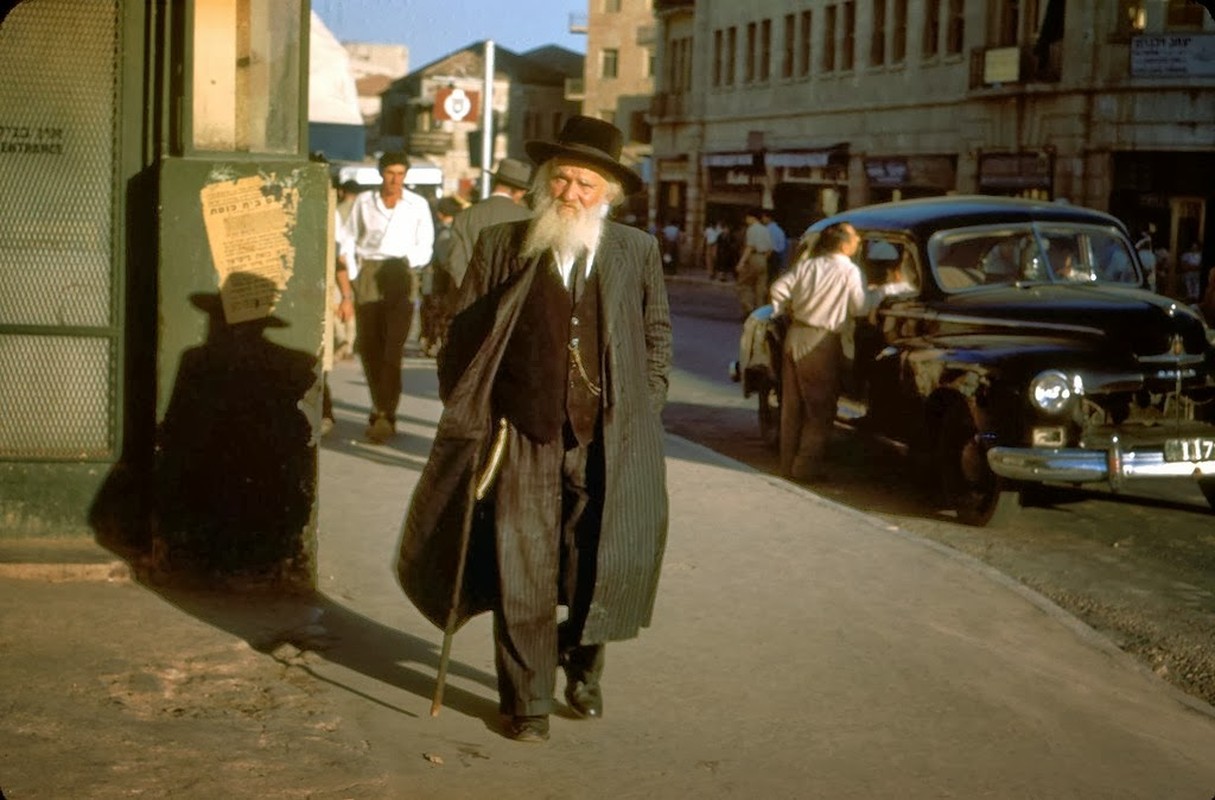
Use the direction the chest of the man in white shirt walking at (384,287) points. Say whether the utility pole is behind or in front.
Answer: behind

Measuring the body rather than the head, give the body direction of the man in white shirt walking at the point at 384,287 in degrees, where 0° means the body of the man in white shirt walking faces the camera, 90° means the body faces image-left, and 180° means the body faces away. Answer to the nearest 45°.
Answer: approximately 0°

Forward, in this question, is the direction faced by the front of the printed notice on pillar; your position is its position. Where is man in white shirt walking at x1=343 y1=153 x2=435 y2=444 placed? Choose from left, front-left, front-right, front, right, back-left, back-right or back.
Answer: back

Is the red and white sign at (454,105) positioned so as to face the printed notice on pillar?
yes

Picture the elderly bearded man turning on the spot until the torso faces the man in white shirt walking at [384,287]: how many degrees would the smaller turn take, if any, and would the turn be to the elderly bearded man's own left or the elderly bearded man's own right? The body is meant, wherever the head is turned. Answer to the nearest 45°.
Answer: approximately 180°

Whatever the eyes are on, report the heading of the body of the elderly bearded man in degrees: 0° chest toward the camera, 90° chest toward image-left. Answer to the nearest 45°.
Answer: approximately 0°

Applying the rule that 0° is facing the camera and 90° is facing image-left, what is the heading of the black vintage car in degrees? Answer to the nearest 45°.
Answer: approximately 315°

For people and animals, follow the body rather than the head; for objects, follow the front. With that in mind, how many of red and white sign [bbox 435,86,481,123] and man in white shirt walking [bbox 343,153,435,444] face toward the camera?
2

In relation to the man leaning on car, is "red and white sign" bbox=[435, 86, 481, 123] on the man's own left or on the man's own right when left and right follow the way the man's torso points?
on the man's own left

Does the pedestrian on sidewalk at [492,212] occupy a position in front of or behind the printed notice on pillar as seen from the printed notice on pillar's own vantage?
behind

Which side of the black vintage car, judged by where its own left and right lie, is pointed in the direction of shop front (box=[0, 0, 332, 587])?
right

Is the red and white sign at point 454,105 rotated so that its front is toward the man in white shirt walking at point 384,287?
yes

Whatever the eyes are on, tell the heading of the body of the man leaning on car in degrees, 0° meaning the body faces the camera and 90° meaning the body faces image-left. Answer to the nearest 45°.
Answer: approximately 225°
